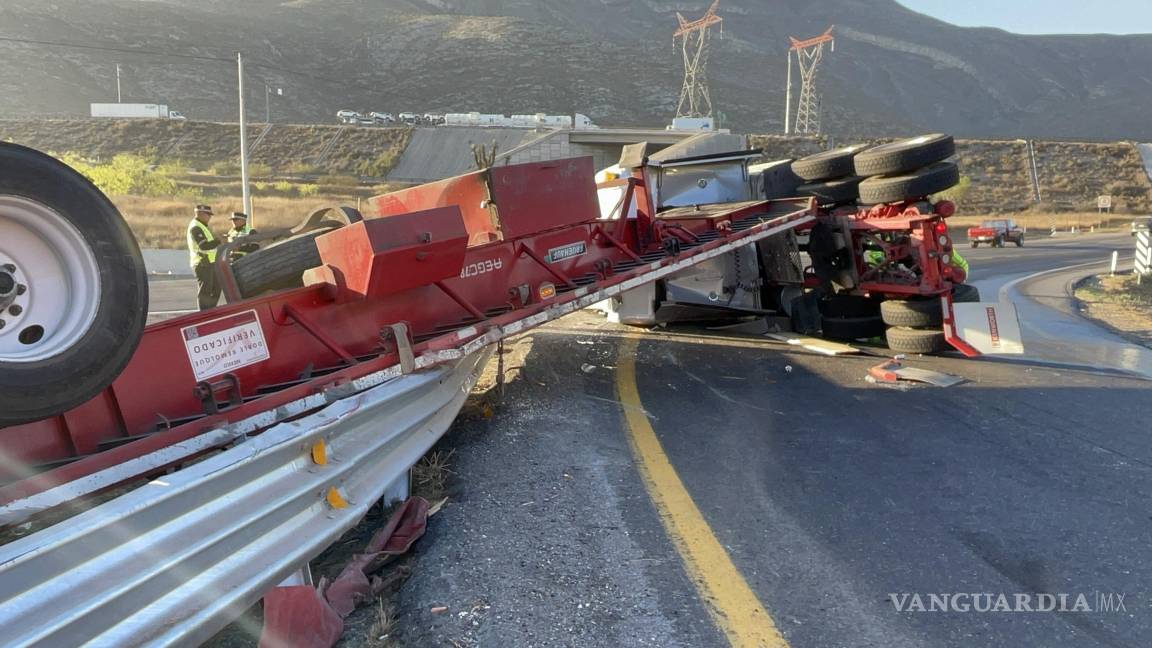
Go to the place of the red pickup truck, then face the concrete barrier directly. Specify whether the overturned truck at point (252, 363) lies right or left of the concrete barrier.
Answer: left

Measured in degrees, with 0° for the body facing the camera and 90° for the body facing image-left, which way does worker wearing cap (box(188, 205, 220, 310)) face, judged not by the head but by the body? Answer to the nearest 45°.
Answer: approximately 270°

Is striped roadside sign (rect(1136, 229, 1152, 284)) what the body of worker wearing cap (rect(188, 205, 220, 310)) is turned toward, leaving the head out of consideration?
yes

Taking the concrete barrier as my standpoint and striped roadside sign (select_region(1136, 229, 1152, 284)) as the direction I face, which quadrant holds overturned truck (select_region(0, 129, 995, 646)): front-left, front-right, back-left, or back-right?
front-right

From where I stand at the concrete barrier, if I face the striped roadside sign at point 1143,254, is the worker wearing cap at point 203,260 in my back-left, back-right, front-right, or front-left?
front-right

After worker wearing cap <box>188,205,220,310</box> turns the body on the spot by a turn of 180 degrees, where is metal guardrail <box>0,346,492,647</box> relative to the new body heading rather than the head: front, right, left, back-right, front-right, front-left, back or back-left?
left

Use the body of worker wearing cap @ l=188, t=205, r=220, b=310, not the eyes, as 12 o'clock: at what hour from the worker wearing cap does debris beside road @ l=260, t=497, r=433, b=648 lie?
The debris beside road is roughly at 3 o'clock from the worker wearing cap.

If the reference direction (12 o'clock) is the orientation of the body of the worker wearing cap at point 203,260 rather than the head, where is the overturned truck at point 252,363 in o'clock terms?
The overturned truck is roughly at 3 o'clock from the worker wearing cap.

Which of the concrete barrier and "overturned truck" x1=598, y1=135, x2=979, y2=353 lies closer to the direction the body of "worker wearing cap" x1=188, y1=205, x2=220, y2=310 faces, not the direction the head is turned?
the overturned truck

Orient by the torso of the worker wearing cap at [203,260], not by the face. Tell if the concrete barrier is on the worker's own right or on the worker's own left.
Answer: on the worker's own left
